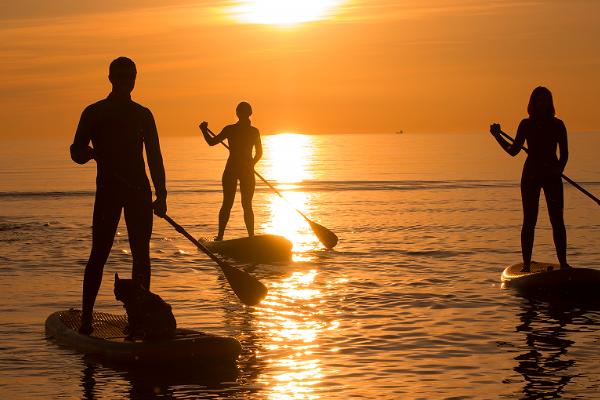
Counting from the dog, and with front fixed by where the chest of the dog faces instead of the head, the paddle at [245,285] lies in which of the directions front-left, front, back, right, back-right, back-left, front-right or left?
back-right

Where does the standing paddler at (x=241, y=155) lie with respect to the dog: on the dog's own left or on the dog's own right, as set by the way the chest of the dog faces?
on the dog's own right
